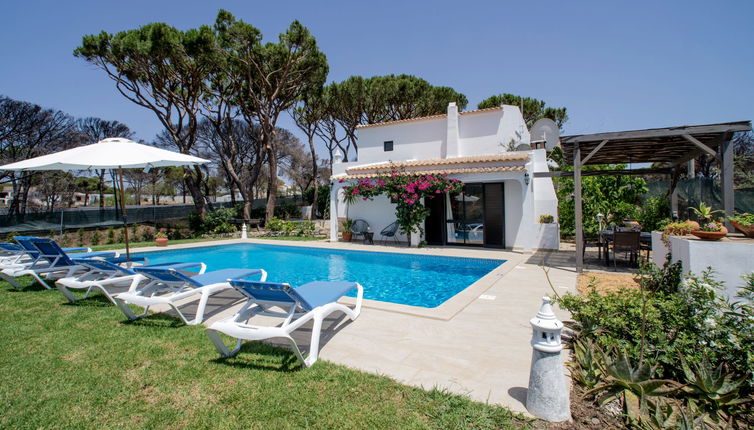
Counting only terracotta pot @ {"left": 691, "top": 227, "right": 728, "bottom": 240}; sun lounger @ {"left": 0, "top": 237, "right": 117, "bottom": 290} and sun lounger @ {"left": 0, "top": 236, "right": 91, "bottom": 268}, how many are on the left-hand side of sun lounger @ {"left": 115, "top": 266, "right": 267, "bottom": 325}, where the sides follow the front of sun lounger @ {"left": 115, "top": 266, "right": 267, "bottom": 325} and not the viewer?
2

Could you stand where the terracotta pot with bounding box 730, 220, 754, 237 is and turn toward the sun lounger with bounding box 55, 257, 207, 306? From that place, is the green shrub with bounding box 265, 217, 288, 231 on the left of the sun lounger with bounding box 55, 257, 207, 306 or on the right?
right

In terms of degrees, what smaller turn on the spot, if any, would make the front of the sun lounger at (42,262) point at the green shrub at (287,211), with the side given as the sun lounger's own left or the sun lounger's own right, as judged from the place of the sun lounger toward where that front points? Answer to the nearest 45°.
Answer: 0° — it already faces it

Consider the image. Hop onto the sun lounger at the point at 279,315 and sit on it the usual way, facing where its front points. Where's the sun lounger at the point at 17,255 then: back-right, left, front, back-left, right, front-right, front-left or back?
left

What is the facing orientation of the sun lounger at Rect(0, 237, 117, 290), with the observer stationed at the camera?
facing away from the viewer and to the right of the viewer

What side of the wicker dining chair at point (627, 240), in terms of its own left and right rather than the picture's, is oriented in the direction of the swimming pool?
left

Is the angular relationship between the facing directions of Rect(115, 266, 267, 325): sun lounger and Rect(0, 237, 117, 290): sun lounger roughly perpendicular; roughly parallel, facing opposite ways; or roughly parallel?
roughly parallel

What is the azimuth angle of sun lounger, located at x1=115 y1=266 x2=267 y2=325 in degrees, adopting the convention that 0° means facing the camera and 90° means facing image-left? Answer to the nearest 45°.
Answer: approximately 225°

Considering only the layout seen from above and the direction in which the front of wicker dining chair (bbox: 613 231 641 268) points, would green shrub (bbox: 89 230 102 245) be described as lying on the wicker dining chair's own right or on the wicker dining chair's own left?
on the wicker dining chair's own left

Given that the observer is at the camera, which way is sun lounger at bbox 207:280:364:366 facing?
facing away from the viewer and to the right of the viewer

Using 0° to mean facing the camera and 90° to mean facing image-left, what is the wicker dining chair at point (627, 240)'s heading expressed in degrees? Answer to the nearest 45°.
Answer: approximately 180°

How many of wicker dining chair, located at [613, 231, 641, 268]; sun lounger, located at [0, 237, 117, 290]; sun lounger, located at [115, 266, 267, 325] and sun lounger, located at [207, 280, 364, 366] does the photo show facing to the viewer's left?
0

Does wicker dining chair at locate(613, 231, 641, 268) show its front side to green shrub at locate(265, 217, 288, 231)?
no

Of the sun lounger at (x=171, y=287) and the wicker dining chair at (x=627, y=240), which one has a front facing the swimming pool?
the sun lounger

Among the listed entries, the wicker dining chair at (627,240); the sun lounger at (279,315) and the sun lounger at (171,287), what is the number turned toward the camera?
0

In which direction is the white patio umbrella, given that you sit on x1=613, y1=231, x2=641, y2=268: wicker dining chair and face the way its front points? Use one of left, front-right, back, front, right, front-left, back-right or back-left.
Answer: back-left
